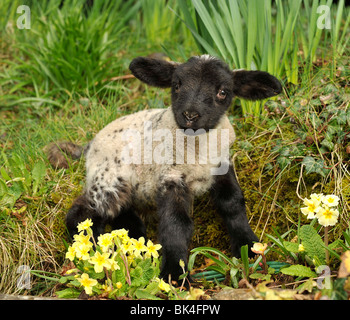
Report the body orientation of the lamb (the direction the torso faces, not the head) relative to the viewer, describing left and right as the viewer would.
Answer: facing the viewer and to the right of the viewer

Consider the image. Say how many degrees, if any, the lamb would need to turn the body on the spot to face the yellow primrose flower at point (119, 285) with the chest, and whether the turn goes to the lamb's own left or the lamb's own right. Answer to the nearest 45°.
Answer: approximately 45° to the lamb's own right

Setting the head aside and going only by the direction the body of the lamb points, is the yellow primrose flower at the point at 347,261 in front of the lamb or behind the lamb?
in front

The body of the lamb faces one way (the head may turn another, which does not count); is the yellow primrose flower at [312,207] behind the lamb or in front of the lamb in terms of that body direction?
in front

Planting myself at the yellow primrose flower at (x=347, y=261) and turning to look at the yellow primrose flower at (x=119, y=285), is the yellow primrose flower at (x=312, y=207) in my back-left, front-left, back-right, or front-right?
front-right

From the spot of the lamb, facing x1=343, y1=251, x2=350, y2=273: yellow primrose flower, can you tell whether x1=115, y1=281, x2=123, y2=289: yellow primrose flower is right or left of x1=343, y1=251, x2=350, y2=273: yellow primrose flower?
right

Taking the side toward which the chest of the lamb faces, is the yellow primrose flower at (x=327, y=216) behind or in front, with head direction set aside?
in front

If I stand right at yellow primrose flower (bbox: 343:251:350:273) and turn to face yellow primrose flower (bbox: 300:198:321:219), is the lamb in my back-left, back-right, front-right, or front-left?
front-left

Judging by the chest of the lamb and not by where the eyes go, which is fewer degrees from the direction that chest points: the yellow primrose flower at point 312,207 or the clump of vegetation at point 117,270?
the yellow primrose flower
